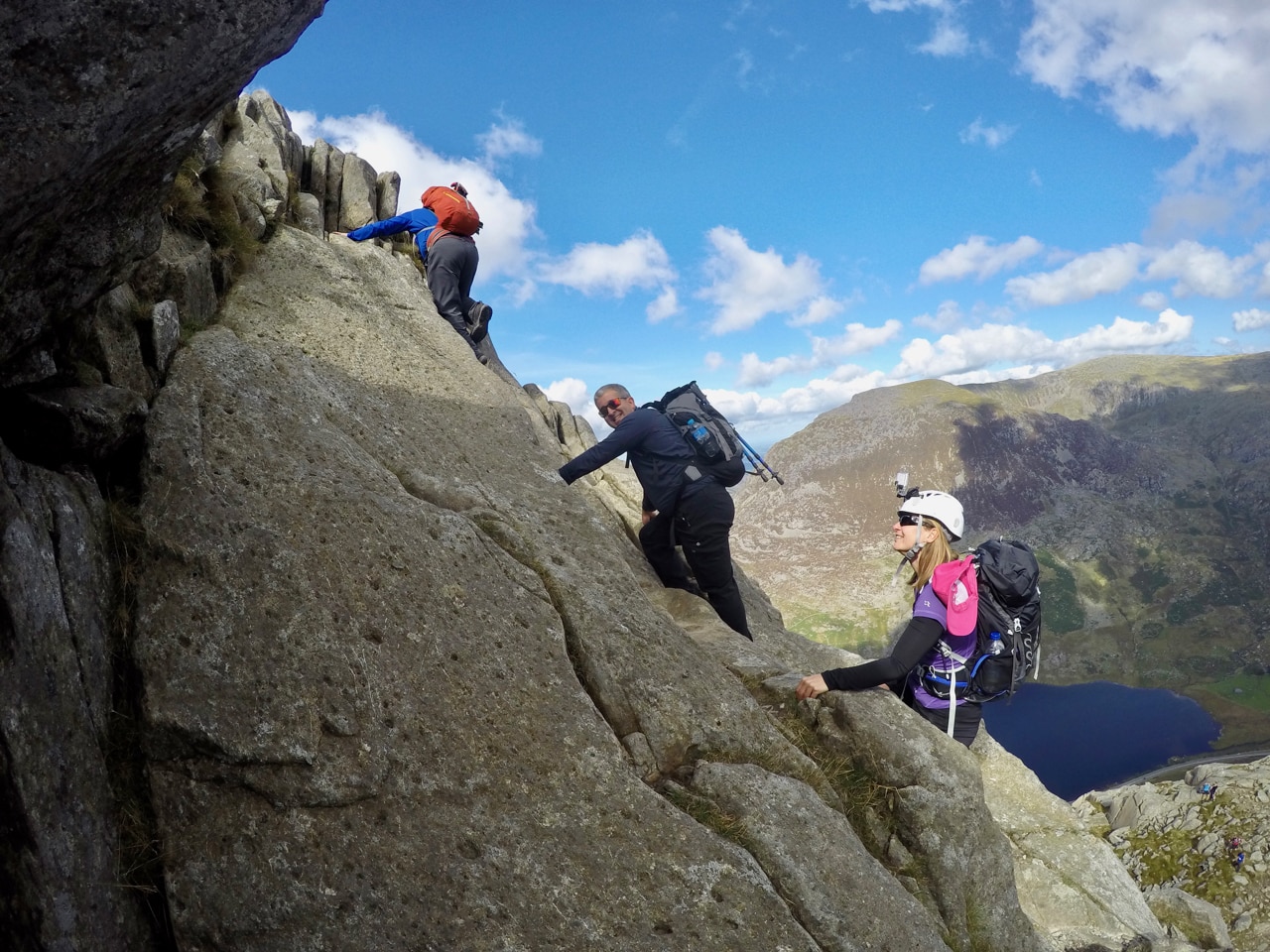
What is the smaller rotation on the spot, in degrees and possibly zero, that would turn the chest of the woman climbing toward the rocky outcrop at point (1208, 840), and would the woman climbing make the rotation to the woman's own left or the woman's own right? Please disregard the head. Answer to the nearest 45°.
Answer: approximately 90° to the woman's own right

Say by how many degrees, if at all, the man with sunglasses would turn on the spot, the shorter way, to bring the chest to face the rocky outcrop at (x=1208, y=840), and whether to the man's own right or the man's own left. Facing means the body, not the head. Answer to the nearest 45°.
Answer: approximately 135° to the man's own right

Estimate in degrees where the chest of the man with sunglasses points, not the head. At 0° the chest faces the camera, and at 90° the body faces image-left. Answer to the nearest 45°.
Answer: approximately 90°

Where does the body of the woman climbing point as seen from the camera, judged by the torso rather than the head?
to the viewer's left

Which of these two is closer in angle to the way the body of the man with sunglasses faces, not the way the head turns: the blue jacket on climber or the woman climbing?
the blue jacket on climber

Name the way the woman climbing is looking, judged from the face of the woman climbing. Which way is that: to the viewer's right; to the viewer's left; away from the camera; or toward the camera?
to the viewer's left

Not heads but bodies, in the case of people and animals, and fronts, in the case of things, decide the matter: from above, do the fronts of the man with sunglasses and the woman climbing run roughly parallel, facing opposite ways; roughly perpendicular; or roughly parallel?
roughly parallel

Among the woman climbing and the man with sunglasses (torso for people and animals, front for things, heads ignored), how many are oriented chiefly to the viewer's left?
2
